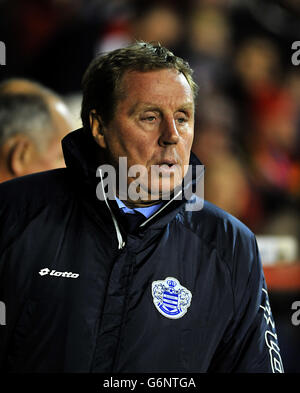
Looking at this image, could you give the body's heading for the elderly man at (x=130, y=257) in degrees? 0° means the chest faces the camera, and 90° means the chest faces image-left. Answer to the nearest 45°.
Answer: approximately 0°

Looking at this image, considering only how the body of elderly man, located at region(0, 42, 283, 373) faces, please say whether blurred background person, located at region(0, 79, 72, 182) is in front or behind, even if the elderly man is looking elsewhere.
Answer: behind
